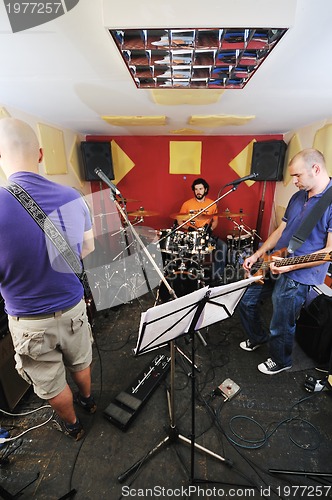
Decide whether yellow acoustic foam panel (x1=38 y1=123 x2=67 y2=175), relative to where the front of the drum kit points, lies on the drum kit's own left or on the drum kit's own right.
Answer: on the drum kit's own right

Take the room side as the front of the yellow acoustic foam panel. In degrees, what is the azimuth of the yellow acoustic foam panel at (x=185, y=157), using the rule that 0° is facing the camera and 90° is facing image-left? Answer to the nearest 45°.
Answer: approximately 0°

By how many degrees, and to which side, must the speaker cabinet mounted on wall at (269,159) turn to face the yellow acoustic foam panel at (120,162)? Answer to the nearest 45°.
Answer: approximately 45° to its right

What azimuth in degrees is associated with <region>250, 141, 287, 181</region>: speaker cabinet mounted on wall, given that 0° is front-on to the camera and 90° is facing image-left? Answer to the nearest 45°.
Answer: approximately 45°

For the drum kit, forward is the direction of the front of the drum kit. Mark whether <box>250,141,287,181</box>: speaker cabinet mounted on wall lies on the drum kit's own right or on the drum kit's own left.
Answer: on the drum kit's own left

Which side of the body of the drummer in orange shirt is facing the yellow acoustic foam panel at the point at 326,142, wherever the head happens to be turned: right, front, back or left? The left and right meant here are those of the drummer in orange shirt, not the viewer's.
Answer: left
